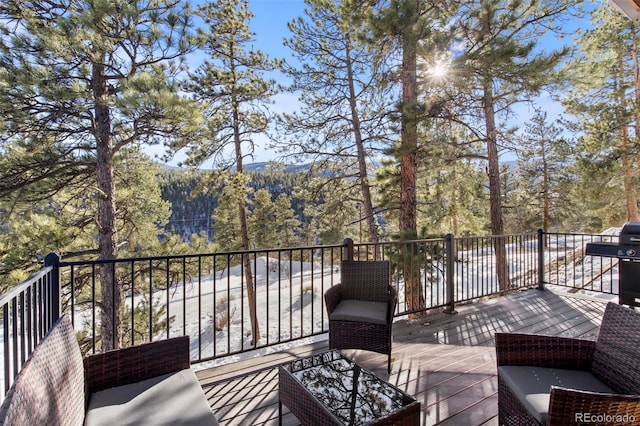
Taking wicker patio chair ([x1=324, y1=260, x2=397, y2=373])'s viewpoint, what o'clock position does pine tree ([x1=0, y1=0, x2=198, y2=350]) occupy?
The pine tree is roughly at 4 o'clock from the wicker patio chair.

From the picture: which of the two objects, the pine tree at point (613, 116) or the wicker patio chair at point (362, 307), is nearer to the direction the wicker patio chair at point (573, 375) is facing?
the wicker patio chair

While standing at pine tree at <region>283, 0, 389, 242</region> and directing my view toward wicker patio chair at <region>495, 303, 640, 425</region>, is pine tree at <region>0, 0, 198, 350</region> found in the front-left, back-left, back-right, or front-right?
front-right

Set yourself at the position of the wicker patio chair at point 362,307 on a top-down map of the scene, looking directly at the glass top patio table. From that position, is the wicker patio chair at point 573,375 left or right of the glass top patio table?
left

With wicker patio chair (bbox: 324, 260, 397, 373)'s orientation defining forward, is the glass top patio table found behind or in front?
in front

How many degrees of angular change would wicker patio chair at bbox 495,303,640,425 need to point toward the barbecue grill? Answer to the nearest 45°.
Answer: approximately 135° to its right

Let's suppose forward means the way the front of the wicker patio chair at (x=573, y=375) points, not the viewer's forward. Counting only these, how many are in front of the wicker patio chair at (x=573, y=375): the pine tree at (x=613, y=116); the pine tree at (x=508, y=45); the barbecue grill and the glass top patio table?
1

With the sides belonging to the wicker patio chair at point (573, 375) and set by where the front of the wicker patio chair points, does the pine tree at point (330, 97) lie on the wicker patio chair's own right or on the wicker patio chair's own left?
on the wicker patio chair's own right

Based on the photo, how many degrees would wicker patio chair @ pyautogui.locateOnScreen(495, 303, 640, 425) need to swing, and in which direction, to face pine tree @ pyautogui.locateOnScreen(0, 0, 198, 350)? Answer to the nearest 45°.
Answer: approximately 45° to its right

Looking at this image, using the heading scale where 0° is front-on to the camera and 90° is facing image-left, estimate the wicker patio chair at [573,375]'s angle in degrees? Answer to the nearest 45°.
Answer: approximately 45°

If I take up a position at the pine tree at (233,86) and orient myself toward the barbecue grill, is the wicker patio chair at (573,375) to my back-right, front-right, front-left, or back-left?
front-right

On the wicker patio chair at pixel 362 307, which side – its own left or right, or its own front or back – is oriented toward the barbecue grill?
left

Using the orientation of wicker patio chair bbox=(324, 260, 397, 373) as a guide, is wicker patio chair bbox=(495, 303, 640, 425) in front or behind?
in front

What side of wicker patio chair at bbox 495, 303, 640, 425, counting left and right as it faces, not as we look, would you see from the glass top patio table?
front

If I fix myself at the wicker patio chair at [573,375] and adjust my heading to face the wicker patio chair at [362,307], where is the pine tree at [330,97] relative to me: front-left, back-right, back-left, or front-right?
front-right

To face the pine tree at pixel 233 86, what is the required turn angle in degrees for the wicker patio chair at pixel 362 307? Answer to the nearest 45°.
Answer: approximately 135° to its right

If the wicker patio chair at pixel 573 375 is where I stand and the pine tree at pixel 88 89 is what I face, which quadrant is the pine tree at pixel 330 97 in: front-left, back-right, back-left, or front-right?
front-right

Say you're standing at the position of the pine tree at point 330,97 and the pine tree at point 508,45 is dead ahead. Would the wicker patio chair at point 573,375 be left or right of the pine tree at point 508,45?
right

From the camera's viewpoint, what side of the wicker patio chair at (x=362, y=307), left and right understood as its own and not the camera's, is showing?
front

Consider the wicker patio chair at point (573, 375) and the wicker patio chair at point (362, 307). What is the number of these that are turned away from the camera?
0

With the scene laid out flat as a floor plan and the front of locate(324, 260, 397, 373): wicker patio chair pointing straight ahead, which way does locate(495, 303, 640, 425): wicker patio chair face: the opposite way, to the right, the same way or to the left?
to the right
